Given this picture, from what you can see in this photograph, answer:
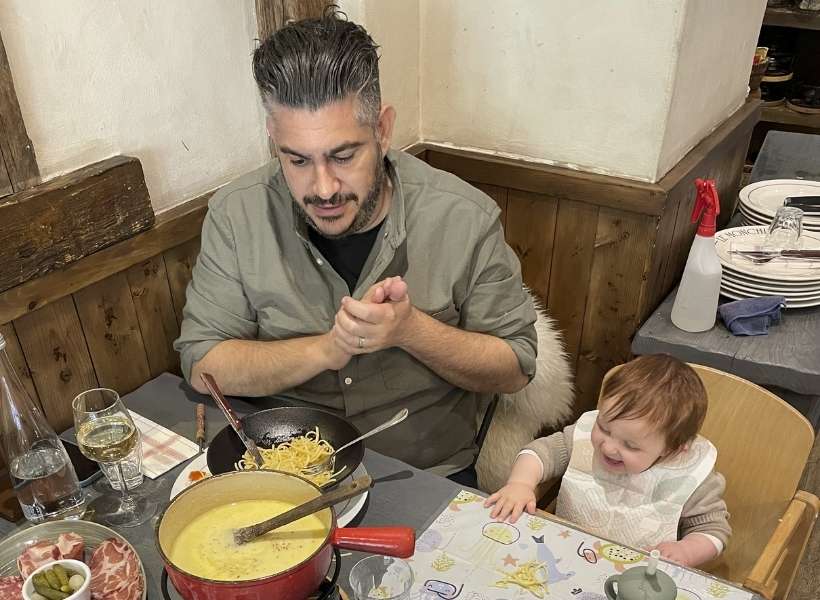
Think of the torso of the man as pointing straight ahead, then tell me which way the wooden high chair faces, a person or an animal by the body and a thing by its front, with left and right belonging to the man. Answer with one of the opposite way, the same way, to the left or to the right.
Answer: to the right

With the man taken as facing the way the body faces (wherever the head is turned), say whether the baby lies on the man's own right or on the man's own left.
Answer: on the man's own left

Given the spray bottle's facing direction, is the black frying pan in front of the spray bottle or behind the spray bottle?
in front

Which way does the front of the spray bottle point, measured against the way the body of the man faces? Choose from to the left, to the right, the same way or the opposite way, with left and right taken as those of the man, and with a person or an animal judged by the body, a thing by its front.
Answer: to the right

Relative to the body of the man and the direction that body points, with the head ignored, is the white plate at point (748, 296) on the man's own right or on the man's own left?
on the man's own left

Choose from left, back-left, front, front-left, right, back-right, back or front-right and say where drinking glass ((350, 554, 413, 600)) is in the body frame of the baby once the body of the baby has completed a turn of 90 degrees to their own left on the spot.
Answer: right

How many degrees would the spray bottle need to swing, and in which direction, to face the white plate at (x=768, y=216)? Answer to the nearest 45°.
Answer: approximately 135° to its right

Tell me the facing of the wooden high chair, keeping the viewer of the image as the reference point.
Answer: facing the viewer and to the left of the viewer

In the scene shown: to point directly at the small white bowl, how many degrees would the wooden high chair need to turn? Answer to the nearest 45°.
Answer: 0° — it already faces it

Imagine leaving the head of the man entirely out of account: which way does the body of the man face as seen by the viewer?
toward the camera

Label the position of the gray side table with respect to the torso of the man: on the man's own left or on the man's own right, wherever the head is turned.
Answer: on the man's own left

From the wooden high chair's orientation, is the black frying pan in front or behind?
in front

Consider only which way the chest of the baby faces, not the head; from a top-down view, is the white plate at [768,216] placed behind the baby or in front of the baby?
behind
